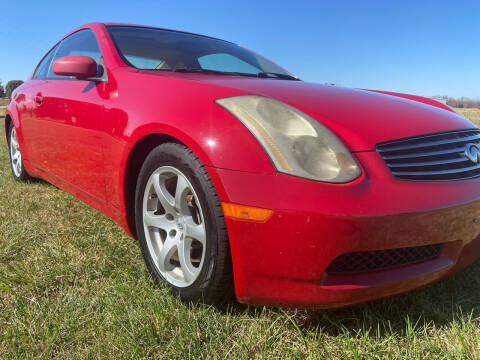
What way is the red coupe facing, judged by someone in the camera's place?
facing the viewer and to the right of the viewer
